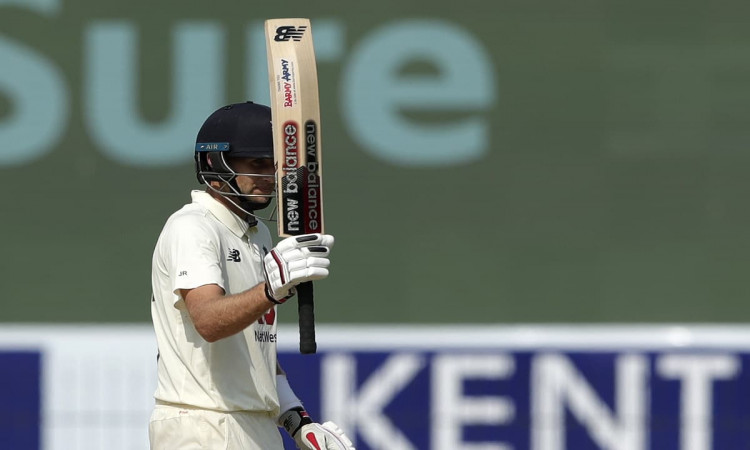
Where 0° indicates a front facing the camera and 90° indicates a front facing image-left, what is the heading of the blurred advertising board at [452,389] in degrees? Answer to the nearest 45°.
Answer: approximately 0°

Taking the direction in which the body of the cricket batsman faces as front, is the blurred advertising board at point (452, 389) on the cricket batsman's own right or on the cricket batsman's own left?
on the cricket batsman's own left

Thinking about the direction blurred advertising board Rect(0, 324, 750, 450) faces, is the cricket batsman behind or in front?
in front

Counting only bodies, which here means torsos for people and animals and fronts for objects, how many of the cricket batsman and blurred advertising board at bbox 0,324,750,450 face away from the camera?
0

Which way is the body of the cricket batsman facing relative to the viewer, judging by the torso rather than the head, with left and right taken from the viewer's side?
facing the viewer and to the right of the viewer
